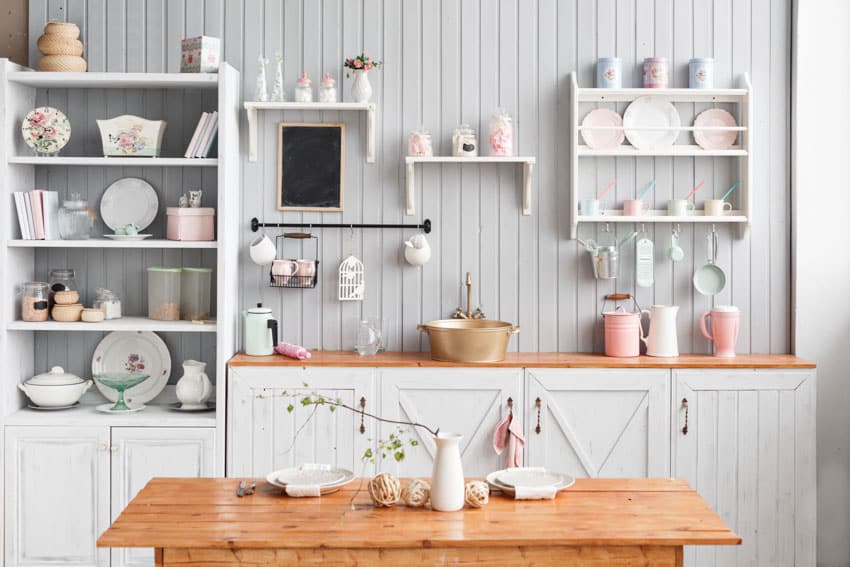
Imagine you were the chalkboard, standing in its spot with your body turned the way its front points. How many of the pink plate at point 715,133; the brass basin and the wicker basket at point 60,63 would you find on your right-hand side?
1

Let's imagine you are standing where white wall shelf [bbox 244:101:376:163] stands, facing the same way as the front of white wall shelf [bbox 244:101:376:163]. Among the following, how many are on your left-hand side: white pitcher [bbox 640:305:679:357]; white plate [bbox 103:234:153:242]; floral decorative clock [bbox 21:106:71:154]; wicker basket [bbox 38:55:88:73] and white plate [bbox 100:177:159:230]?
1

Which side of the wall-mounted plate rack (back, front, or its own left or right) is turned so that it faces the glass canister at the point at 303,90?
right

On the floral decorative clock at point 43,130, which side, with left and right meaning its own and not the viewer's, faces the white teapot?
left

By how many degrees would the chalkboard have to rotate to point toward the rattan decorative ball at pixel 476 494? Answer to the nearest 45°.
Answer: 0° — it already faces it

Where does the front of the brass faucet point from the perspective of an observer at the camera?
facing the viewer

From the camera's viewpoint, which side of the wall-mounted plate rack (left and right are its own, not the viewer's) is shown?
front

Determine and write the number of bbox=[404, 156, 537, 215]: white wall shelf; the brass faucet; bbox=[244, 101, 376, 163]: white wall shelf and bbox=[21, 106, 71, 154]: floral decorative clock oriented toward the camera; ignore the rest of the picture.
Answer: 4

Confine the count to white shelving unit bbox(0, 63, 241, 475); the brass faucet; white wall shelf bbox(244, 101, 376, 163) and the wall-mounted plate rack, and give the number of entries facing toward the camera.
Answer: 4

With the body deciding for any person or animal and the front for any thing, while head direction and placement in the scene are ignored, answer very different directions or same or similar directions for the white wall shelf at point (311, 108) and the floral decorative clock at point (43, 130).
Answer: same or similar directions

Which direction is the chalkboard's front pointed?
toward the camera

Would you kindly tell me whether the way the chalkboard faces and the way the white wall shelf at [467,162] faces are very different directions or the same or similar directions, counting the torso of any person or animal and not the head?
same or similar directions

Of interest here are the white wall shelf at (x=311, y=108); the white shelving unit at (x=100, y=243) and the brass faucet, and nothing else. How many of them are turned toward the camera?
3

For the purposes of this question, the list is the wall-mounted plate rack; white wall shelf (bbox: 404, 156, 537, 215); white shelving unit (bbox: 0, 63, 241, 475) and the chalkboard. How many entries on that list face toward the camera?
4

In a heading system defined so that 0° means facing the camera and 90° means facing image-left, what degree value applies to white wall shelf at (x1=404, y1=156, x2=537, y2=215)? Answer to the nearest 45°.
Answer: approximately 0°
